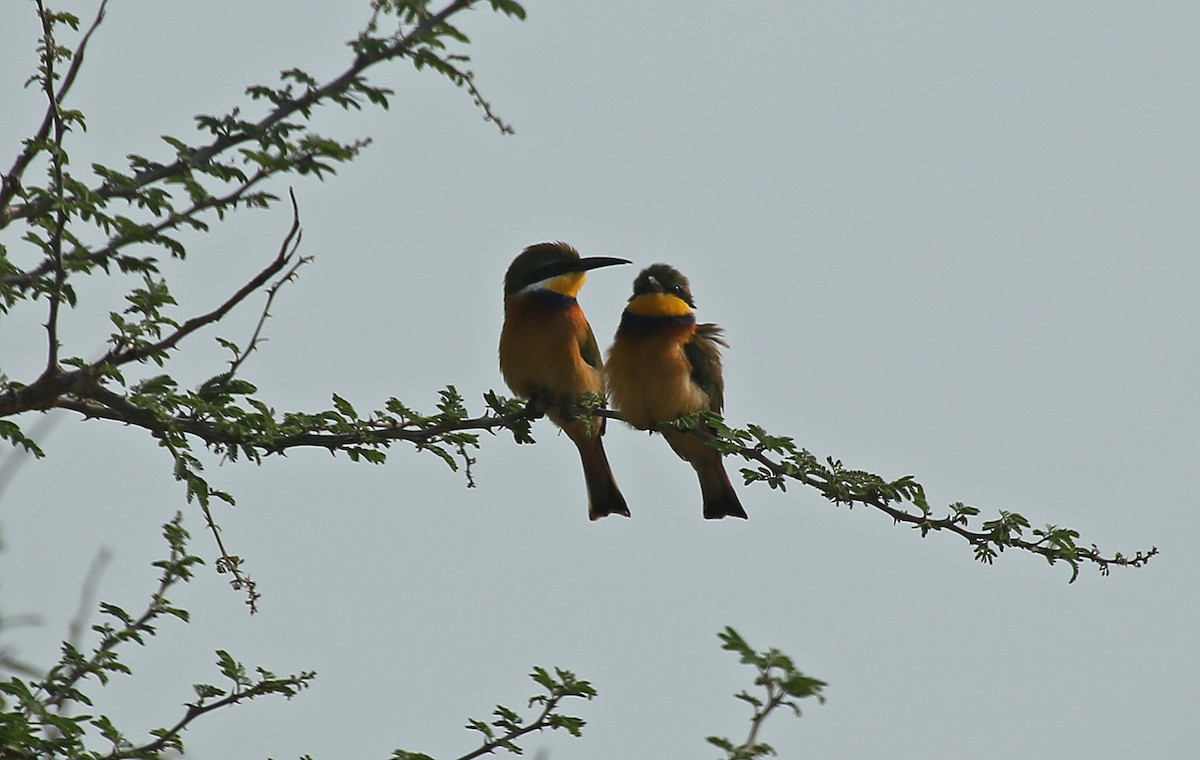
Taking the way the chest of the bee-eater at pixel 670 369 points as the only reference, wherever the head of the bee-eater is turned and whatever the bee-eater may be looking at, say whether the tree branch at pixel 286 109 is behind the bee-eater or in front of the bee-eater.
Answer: in front

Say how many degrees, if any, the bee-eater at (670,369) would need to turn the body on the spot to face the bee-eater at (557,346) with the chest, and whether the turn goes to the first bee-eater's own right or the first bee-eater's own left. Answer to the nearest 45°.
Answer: approximately 45° to the first bee-eater's own right

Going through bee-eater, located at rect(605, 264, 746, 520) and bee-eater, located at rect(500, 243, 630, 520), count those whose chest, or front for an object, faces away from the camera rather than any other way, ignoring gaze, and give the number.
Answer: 0

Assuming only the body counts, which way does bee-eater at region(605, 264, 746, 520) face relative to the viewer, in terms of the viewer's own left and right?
facing the viewer and to the left of the viewer
